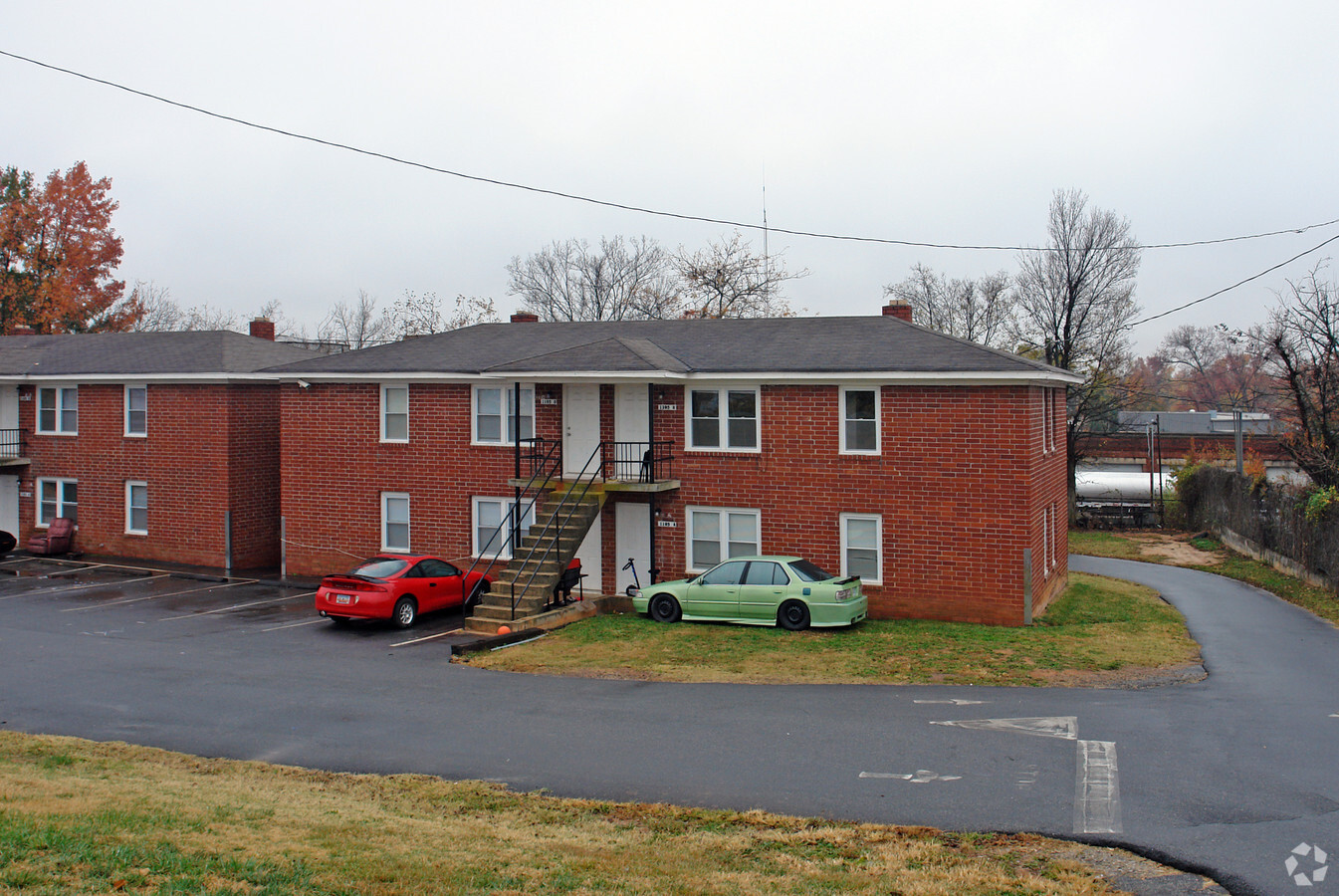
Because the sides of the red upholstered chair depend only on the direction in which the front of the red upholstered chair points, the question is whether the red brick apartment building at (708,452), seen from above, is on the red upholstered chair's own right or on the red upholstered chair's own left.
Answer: on the red upholstered chair's own left

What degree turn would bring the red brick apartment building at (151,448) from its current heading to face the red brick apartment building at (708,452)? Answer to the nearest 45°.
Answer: approximately 90° to its left

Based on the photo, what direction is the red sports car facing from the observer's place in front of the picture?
facing away from the viewer and to the right of the viewer

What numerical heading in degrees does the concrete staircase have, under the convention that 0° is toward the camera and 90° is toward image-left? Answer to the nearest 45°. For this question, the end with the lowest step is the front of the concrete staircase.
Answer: approximately 45°

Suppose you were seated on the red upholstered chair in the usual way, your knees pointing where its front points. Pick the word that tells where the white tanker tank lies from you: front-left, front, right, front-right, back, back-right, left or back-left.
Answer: back-left

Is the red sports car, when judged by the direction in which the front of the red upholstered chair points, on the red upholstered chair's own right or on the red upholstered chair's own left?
on the red upholstered chair's own left

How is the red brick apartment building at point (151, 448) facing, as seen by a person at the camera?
facing the viewer and to the left of the viewer

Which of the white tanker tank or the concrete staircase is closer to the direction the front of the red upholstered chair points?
the concrete staircase

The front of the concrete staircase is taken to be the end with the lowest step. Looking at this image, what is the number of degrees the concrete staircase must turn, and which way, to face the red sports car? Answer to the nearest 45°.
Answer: approximately 45° to its right

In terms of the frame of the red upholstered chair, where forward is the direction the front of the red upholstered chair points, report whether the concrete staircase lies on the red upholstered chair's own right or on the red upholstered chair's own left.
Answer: on the red upholstered chair's own left

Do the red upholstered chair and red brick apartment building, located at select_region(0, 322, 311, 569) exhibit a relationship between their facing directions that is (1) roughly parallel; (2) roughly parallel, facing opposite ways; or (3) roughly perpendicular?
roughly parallel

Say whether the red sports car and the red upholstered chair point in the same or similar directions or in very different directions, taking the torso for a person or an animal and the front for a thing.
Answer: very different directions

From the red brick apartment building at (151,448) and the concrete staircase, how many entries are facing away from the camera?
0

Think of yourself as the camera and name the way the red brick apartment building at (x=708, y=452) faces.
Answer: facing the viewer

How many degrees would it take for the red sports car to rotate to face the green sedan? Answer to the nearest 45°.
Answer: approximately 45° to its right
